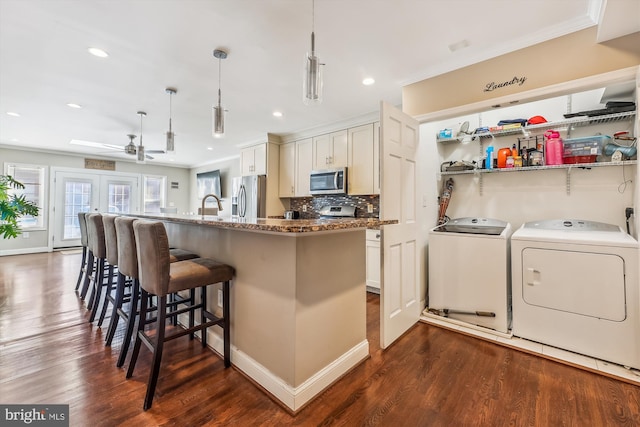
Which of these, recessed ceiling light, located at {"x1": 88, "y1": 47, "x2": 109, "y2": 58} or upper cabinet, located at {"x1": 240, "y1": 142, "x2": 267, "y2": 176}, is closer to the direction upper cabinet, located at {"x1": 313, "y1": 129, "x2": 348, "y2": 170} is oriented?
the recessed ceiling light

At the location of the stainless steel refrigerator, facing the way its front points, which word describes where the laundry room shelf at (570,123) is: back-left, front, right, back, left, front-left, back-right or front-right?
left

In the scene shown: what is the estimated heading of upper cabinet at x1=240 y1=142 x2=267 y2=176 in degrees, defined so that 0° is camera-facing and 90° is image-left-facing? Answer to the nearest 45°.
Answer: approximately 45°

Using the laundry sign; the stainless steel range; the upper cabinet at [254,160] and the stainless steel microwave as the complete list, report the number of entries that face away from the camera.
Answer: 0

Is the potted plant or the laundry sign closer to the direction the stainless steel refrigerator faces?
the potted plant

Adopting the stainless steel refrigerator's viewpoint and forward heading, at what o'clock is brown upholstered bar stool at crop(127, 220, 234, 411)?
The brown upholstered bar stool is roughly at 11 o'clock from the stainless steel refrigerator.

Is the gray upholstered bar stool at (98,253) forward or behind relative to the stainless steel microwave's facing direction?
forward

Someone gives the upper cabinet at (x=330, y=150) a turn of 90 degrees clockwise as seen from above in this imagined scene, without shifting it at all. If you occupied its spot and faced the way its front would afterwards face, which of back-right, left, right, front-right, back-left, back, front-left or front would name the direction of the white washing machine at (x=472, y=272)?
back

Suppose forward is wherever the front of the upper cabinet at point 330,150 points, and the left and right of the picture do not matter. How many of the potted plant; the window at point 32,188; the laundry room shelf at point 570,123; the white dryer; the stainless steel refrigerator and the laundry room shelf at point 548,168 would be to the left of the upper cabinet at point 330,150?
3

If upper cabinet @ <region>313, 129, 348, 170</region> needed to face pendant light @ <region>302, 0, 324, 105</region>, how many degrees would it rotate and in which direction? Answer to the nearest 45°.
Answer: approximately 45° to its left

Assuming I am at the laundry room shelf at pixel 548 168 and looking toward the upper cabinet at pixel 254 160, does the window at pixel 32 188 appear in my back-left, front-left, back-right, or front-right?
front-left

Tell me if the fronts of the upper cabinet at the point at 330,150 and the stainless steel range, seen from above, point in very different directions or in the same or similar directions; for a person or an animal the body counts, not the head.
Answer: same or similar directions

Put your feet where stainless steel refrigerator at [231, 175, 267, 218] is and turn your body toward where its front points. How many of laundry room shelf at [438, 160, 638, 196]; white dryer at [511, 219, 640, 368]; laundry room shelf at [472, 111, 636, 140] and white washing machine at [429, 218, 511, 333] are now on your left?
4

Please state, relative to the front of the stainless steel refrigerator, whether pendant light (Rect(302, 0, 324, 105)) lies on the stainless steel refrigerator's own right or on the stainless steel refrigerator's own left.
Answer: on the stainless steel refrigerator's own left

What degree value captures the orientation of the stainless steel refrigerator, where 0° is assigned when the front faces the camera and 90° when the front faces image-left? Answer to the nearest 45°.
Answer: approximately 45°

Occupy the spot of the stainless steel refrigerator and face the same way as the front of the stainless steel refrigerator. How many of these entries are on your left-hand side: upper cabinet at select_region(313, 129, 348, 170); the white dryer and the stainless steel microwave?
3
